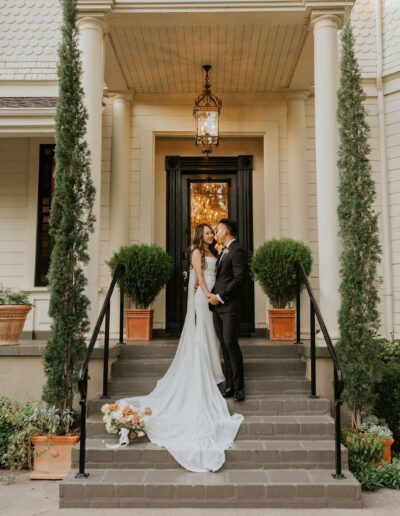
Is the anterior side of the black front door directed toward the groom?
yes

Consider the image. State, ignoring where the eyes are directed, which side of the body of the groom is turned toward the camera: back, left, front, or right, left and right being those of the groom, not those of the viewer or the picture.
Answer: left

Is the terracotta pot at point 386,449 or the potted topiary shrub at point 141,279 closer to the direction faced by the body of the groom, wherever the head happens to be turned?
the potted topiary shrub

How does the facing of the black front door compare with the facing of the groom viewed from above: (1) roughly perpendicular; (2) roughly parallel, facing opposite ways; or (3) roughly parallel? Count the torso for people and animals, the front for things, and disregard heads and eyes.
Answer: roughly perpendicular

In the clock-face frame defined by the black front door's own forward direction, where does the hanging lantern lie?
The hanging lantern is roughly at 12 o'clock from the black front door.

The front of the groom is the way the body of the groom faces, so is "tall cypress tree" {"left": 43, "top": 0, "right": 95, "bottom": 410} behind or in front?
in front

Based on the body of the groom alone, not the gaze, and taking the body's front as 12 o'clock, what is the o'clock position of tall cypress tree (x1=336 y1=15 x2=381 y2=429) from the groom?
The tall cypress tree is roughly at 6 o'clock from the groom.

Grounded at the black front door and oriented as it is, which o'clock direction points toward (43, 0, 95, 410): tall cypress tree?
The tall cypress tree is roughly at 1 o'clock from the black front door.

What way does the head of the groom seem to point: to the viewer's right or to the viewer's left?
to the viewer's left

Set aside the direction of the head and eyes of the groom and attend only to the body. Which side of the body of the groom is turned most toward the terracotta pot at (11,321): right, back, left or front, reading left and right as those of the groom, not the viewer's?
front

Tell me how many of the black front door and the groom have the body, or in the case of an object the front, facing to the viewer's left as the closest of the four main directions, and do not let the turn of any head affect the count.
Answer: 1

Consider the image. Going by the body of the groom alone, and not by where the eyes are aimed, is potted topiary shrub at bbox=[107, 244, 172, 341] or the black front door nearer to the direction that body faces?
the potted topiary shrub

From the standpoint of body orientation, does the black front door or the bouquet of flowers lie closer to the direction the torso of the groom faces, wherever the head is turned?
the bouquet of flowers
